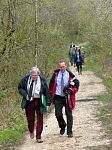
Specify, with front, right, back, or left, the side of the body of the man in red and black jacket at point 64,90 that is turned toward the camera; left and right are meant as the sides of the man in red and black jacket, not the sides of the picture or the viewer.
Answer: front

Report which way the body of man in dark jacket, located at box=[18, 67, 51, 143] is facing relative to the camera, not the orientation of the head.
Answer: toward the camera

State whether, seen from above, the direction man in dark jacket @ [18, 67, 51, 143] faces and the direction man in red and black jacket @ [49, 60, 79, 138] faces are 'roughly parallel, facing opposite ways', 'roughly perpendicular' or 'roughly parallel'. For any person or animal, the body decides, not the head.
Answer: roughly parallel

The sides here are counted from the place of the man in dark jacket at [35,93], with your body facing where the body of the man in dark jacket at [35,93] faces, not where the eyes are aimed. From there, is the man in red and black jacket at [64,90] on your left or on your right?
on your left

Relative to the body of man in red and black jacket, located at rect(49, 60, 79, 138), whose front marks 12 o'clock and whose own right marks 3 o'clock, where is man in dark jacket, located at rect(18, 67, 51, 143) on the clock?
man in dark jacket, located at rect(18, 67, 51, 143) is roughly at 2 o'clock from man in red and black jacket, located at rect(49, 60, 79, 138).

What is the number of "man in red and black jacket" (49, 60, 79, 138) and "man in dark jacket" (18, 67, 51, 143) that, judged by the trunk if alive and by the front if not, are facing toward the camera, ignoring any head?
2
